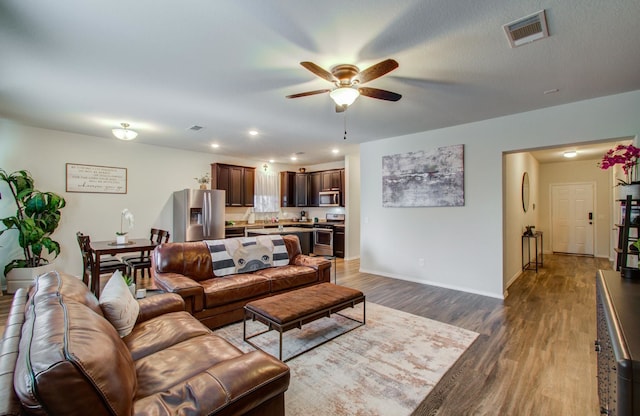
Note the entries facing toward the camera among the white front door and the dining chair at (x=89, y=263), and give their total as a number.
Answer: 1

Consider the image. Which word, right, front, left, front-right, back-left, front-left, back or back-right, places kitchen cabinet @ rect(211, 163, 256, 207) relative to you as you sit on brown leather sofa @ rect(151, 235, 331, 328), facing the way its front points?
back-left

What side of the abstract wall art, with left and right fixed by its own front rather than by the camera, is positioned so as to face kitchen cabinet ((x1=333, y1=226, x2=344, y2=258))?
right

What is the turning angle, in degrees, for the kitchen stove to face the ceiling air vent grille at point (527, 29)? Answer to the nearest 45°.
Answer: approximately 45° to its left

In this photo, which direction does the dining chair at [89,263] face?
to the viewer's right

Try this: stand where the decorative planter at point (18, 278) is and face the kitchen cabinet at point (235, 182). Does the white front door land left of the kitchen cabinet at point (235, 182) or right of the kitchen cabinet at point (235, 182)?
right
